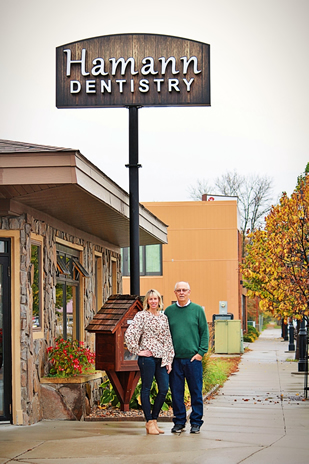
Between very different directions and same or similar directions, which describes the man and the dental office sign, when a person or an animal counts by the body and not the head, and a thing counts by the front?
same or similar directions

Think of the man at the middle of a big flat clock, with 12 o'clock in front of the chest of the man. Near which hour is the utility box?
The utility box is roughly at 6 o'clock from the man.

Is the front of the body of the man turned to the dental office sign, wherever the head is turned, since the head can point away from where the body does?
no

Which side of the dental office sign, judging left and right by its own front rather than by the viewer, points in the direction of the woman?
front

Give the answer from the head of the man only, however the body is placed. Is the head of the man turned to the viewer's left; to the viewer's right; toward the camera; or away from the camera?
toward the camera

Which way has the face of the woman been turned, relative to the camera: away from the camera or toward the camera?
toward the camera

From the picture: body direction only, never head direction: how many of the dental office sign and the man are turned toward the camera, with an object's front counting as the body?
2

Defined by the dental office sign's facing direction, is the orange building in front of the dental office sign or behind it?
behind

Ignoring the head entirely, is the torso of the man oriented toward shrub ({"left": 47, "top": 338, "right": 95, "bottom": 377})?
no

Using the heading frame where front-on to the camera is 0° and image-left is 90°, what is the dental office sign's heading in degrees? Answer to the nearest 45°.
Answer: approximately 0°

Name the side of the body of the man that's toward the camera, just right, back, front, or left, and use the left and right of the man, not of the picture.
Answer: front

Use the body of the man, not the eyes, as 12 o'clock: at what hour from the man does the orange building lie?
The orange building is roughly at 6 o'clock from the man.
